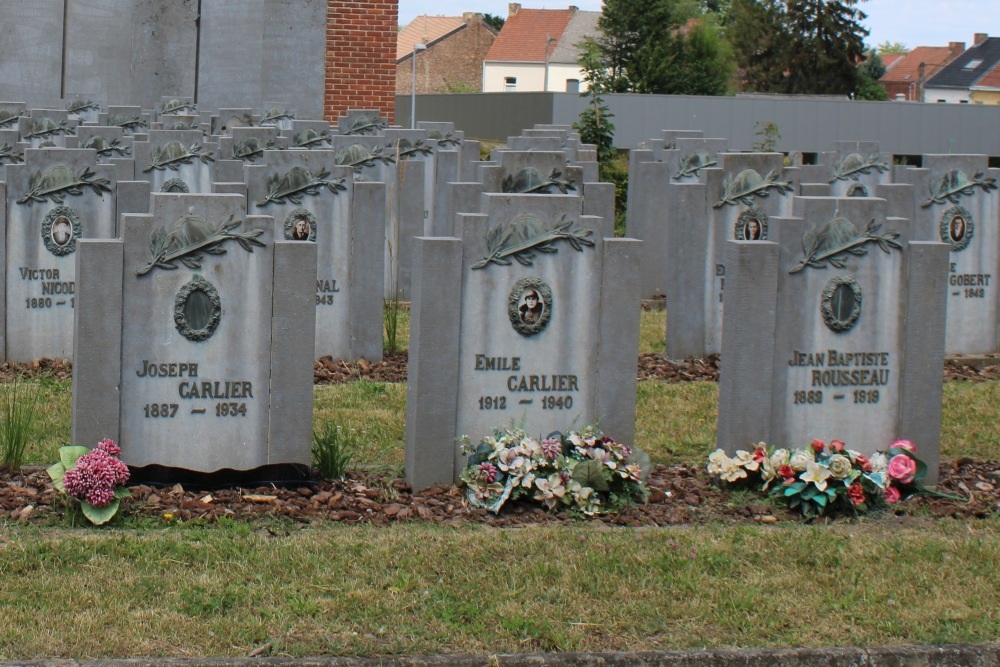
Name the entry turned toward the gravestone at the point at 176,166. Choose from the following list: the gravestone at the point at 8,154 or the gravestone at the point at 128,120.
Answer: the gravestone at the point at 128,120

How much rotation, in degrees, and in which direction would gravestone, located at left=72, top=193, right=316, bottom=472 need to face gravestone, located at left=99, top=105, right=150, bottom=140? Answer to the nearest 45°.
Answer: approximately 180°

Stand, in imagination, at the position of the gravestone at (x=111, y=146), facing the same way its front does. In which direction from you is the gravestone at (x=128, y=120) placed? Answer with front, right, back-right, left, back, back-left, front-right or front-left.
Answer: back

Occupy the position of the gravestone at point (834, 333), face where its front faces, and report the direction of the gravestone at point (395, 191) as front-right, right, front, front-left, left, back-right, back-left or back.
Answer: back-right

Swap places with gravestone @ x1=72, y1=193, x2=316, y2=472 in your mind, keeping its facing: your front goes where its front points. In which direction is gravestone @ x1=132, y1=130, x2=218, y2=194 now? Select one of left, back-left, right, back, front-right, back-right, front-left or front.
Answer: back
